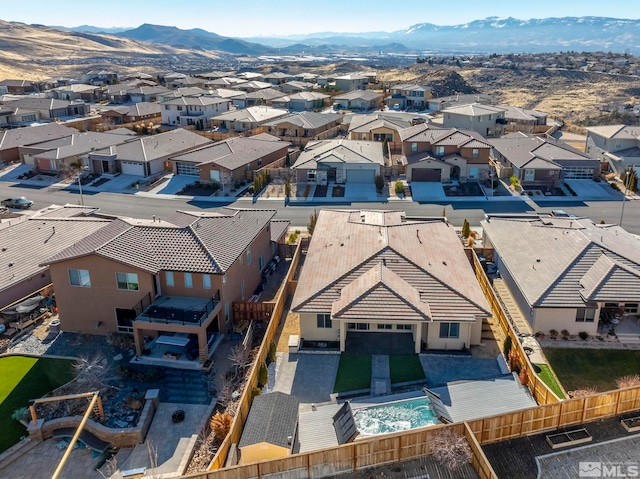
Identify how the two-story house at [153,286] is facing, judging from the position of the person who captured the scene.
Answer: facing away from the viewer and to the right of the viewer

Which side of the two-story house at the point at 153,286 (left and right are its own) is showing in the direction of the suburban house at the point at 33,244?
left

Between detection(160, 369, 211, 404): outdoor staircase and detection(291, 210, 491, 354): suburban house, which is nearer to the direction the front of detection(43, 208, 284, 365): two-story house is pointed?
the suburban house

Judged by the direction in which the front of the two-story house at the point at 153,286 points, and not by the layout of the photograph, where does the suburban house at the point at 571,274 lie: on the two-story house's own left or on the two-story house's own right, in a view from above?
on the two-story house's own right

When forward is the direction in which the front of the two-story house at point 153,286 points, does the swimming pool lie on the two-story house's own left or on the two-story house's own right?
on the two-story house's own right

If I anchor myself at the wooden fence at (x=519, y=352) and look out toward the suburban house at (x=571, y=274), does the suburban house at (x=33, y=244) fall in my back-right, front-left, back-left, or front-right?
back-left

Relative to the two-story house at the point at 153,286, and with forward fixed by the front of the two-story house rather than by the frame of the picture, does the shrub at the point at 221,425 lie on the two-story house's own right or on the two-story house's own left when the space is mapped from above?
on the two-story house's own right

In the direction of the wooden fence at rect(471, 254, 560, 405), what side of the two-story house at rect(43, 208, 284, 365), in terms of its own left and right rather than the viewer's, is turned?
right

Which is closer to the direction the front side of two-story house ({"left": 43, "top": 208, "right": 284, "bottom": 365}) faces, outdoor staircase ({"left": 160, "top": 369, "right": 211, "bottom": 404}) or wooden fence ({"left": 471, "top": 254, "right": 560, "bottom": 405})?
the wooden fence

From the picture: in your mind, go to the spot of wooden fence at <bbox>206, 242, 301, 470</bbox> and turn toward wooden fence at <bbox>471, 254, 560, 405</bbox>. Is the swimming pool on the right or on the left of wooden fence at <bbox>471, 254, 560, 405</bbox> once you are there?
right

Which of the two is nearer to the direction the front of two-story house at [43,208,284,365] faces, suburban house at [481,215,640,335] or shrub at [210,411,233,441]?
the suburban house
